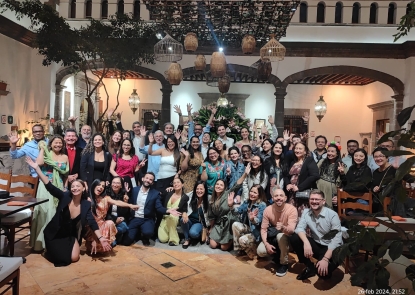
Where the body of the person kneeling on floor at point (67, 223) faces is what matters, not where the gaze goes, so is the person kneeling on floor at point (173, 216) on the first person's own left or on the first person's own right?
on the first person's own left

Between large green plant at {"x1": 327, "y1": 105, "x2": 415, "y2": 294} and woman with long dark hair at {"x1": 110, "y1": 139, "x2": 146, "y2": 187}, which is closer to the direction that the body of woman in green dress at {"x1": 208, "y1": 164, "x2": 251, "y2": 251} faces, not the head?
the large green plant

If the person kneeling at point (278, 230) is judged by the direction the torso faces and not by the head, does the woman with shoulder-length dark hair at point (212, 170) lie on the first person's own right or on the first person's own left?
on the first person's own right

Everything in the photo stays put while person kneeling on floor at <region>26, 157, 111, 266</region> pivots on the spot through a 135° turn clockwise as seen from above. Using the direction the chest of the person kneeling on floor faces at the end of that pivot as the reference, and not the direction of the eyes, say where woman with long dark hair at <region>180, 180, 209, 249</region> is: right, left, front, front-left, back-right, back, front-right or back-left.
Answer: back-right

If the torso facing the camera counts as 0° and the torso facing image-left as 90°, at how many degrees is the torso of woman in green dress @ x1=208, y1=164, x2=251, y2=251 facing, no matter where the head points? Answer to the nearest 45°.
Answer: approximately 0°
